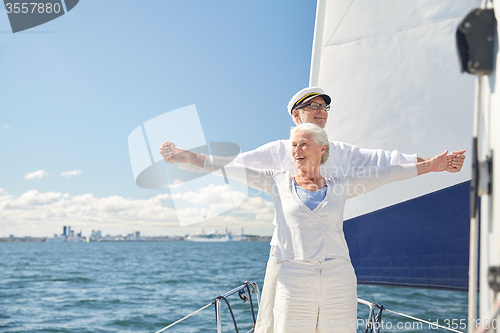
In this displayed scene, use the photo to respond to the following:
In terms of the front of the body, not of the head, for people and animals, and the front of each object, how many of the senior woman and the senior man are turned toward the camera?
2

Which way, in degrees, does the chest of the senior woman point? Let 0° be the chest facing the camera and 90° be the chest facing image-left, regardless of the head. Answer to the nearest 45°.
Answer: approximately 0°

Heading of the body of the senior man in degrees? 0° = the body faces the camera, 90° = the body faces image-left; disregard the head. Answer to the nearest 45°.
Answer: approximately 0°
